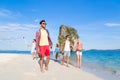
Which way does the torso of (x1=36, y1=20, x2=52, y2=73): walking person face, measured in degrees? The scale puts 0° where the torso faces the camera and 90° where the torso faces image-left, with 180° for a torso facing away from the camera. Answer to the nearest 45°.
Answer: approximately 0°
